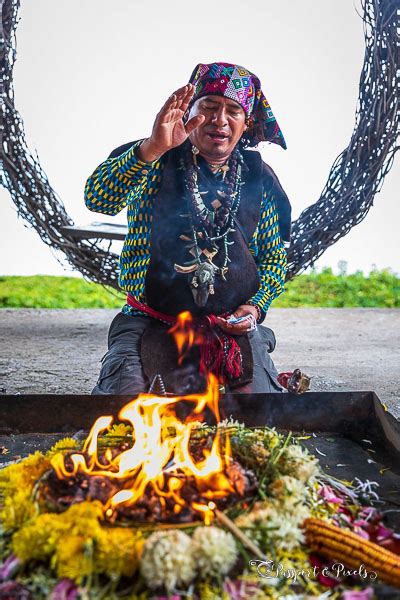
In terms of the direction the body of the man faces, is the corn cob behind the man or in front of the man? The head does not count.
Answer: in front

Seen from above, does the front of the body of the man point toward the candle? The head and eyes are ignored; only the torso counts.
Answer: yes

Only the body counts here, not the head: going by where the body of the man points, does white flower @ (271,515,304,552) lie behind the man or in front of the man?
in front

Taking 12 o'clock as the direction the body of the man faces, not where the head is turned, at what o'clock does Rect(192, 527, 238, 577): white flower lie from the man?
The white flower is roughly at 12 o'clock from the man.

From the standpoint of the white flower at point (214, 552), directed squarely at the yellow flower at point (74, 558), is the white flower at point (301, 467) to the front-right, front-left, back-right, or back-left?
back-right

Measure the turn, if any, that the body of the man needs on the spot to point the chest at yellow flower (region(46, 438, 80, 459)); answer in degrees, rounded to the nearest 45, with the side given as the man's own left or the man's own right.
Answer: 0° — they already face it

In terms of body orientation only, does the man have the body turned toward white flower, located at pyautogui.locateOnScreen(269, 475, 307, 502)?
yes

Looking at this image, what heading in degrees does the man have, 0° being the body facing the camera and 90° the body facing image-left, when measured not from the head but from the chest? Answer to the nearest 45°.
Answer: approximately 0°

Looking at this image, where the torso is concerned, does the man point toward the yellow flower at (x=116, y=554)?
yes

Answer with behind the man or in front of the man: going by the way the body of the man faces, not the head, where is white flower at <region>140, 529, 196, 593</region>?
in front
